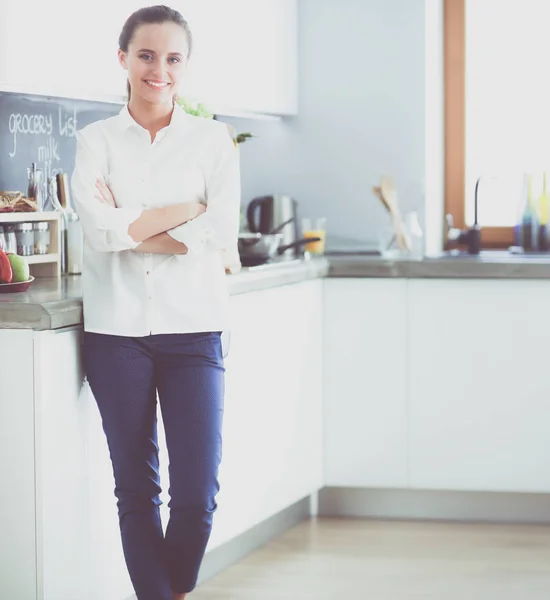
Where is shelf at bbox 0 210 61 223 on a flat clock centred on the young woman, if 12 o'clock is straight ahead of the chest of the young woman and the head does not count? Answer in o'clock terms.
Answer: The shelf is roughly at 5 o'clock from the young woman.

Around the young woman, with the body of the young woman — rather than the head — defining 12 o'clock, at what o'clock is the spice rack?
The spice rack is roughly at 5 o'clock from the young woman.

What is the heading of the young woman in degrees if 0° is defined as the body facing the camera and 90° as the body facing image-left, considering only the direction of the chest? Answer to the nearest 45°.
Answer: approximately 0°

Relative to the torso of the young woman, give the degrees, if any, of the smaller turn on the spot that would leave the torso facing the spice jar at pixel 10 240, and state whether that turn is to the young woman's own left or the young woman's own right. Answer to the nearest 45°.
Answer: approximately 135° to the young woman's own right

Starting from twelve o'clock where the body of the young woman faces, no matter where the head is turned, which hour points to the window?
The window is roughly at 7 o'clock from the young woman.

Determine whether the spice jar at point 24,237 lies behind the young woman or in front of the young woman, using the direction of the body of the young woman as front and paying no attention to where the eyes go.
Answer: behind

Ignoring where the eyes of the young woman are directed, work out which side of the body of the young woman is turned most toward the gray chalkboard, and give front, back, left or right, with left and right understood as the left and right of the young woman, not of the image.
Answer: back

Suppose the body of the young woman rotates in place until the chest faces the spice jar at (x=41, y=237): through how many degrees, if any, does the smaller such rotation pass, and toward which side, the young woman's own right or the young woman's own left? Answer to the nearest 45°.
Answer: approximately 135° to the young woman's own right

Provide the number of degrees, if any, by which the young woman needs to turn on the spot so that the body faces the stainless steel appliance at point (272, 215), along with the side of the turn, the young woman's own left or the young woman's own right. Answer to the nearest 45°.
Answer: approximately 180°

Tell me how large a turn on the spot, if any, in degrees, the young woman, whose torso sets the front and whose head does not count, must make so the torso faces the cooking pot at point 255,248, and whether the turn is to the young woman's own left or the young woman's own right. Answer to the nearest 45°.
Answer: approximately 180°
